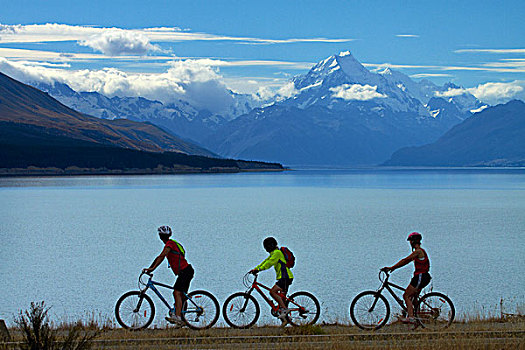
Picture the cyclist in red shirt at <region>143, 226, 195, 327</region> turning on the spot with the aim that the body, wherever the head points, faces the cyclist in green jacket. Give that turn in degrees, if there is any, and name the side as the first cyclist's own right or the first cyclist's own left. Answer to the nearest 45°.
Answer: approximately 180°

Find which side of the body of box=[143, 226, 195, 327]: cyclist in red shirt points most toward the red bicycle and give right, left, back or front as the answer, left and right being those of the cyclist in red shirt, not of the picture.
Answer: back

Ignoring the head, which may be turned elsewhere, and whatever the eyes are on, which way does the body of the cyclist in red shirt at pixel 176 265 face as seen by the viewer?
to the viewer's left

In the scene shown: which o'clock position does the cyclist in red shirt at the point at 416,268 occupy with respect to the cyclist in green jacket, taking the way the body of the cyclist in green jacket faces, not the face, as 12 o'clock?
The cyclist in red shirt is roughly at 6 o'clock from the cyclist in green jacket.

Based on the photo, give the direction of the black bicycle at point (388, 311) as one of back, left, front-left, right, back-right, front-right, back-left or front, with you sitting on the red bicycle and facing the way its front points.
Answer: back

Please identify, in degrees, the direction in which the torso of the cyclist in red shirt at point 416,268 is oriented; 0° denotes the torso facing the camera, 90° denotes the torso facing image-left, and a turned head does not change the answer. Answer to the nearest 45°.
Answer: approximately 90°

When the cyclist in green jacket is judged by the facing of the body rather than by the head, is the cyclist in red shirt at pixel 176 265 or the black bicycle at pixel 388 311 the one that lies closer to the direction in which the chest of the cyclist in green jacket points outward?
the cyclist in red shirt

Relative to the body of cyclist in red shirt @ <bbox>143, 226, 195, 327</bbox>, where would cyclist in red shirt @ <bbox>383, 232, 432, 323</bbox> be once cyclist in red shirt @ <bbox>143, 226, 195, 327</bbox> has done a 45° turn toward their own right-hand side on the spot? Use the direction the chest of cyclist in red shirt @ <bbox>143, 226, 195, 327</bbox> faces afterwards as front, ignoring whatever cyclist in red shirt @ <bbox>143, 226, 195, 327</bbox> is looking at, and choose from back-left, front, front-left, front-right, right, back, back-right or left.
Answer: back-right

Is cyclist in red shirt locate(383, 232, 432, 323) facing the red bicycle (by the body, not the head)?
yes

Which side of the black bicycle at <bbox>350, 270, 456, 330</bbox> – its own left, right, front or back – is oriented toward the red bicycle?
front

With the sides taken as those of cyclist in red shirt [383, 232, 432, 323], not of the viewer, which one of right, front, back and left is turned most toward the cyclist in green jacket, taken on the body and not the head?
front

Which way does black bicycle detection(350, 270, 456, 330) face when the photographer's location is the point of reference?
facing to the left of the viewer

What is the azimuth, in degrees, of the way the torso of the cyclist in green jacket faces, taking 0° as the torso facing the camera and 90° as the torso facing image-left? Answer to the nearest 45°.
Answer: approximately 90°

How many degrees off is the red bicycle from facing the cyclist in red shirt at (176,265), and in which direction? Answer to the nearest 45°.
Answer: approximately 45° to its left

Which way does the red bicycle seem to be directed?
to the viewer's left
